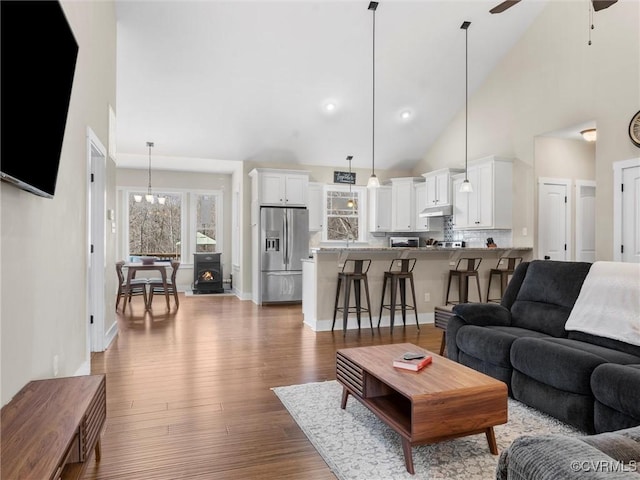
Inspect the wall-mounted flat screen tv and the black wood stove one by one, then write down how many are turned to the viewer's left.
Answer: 0

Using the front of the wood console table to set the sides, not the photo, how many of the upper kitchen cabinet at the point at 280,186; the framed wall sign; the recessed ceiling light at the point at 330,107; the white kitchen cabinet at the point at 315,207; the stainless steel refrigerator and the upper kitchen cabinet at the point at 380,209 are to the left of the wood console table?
6

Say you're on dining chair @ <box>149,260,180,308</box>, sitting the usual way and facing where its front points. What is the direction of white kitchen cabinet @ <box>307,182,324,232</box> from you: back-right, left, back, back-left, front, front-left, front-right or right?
back

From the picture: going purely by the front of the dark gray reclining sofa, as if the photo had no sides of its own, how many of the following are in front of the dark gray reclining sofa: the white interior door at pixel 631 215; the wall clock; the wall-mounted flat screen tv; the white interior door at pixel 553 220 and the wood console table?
2

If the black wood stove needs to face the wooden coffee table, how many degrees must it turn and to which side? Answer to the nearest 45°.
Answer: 0° — it already faces it

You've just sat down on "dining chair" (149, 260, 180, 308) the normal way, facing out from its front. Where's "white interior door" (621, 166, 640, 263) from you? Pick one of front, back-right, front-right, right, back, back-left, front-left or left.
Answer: back-left

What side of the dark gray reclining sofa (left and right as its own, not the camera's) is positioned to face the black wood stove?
right

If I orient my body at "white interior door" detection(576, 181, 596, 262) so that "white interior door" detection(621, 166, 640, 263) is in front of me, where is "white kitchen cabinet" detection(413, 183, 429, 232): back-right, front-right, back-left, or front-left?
back-right

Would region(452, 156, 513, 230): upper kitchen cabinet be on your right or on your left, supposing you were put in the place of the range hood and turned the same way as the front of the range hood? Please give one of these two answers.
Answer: on your left

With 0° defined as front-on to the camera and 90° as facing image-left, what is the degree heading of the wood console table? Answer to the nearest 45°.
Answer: approximately 315°

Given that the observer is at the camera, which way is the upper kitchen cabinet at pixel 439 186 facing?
facing the viewer and to the left of the viewer

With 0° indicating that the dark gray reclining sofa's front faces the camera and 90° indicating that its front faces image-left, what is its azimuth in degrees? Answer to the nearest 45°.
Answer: approximately 45°

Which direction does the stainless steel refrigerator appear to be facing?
toward the camera

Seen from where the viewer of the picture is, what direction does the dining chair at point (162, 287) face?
facing to the left of the viewer

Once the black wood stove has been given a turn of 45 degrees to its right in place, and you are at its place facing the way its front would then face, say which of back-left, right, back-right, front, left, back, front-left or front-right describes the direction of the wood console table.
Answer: front-left

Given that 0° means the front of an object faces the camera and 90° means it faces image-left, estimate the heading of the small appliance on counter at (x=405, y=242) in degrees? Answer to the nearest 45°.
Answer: approximately 0°

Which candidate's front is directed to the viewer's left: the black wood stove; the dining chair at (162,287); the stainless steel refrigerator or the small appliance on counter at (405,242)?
the dining chair
